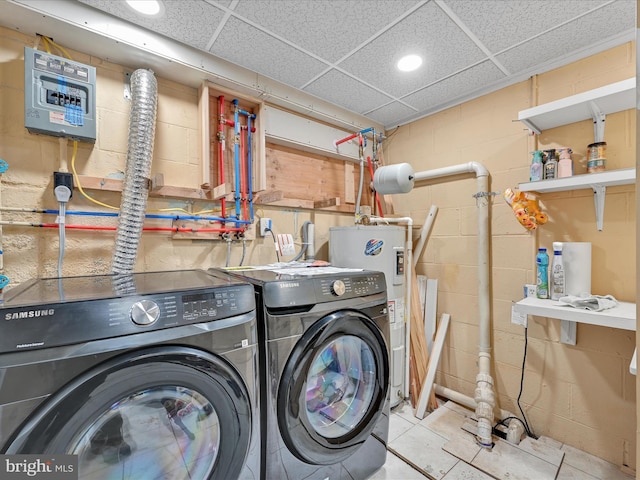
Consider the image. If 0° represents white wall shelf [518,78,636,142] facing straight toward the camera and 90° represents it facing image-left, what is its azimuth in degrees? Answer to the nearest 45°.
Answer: approximately 45°

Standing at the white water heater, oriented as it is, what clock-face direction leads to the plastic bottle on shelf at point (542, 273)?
The plastic bottle on shelf is roughly at 11 o'clock from the white water heater.

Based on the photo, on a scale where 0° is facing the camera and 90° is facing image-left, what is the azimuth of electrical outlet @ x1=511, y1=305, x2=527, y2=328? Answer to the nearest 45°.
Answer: approximately 45°

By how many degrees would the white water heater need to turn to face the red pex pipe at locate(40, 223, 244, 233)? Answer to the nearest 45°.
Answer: approximately 90° to its right

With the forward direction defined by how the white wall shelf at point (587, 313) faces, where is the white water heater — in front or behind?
in front

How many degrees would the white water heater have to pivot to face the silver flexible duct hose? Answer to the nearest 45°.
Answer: approximately 90° to its right

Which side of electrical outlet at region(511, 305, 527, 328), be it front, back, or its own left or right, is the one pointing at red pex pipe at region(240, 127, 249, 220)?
front

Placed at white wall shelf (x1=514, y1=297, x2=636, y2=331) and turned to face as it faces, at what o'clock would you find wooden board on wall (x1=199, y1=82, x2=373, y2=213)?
The wooden board on wall is roughly at 1 o'clock from the white wall shelf.

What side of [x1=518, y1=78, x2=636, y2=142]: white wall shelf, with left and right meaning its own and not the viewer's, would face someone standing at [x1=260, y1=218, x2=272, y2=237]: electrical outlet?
front

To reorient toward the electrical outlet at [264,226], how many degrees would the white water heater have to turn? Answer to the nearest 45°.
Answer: approximately 135° to its right

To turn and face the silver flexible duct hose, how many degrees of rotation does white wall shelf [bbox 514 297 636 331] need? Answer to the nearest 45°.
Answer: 0° — it already faces it

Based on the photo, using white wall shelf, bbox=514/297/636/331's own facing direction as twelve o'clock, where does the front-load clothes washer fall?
The front-load clothes washer is roughly at 12 o'clock from the white wall shelf.
